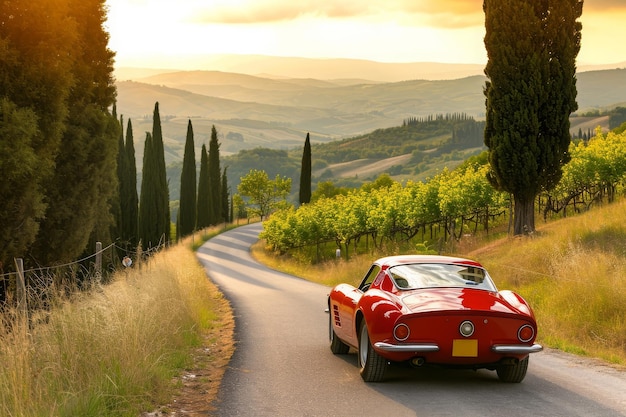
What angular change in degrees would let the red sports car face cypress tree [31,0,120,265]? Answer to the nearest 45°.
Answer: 0° — it already faces it

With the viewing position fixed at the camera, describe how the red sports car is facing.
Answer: facing away from the viewer and to the left of the viewer

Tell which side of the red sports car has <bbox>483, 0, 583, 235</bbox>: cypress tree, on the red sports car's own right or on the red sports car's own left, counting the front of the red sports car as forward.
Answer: on the red sports car's own right
